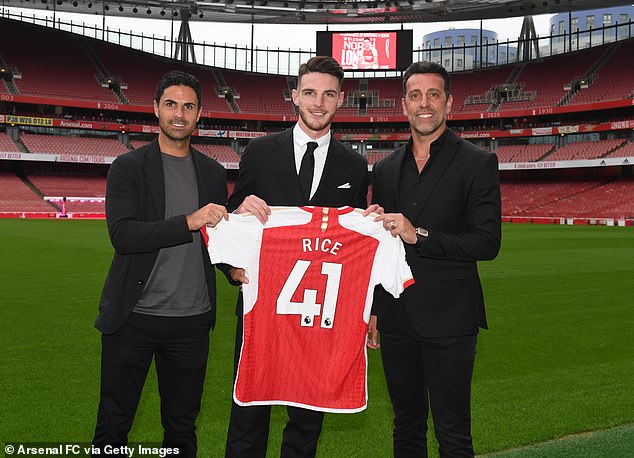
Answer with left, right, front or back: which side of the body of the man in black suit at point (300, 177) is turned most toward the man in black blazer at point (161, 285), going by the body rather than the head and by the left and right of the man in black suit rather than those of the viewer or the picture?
right

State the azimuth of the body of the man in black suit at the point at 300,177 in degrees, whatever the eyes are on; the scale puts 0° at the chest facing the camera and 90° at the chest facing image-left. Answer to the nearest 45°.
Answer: approximately 0°

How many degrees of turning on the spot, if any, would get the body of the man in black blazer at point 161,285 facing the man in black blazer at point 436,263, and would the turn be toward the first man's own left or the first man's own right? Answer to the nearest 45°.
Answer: approximately 45° to the first man's own left

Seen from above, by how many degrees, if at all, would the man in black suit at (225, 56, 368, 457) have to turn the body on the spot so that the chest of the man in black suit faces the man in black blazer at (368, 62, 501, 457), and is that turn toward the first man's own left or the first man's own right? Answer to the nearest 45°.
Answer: approximately 90° to the first man's own left

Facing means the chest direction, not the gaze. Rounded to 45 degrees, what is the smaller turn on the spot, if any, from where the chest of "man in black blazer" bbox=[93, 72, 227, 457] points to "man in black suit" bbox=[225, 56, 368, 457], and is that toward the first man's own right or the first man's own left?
approximately 45° to the first man's own left
